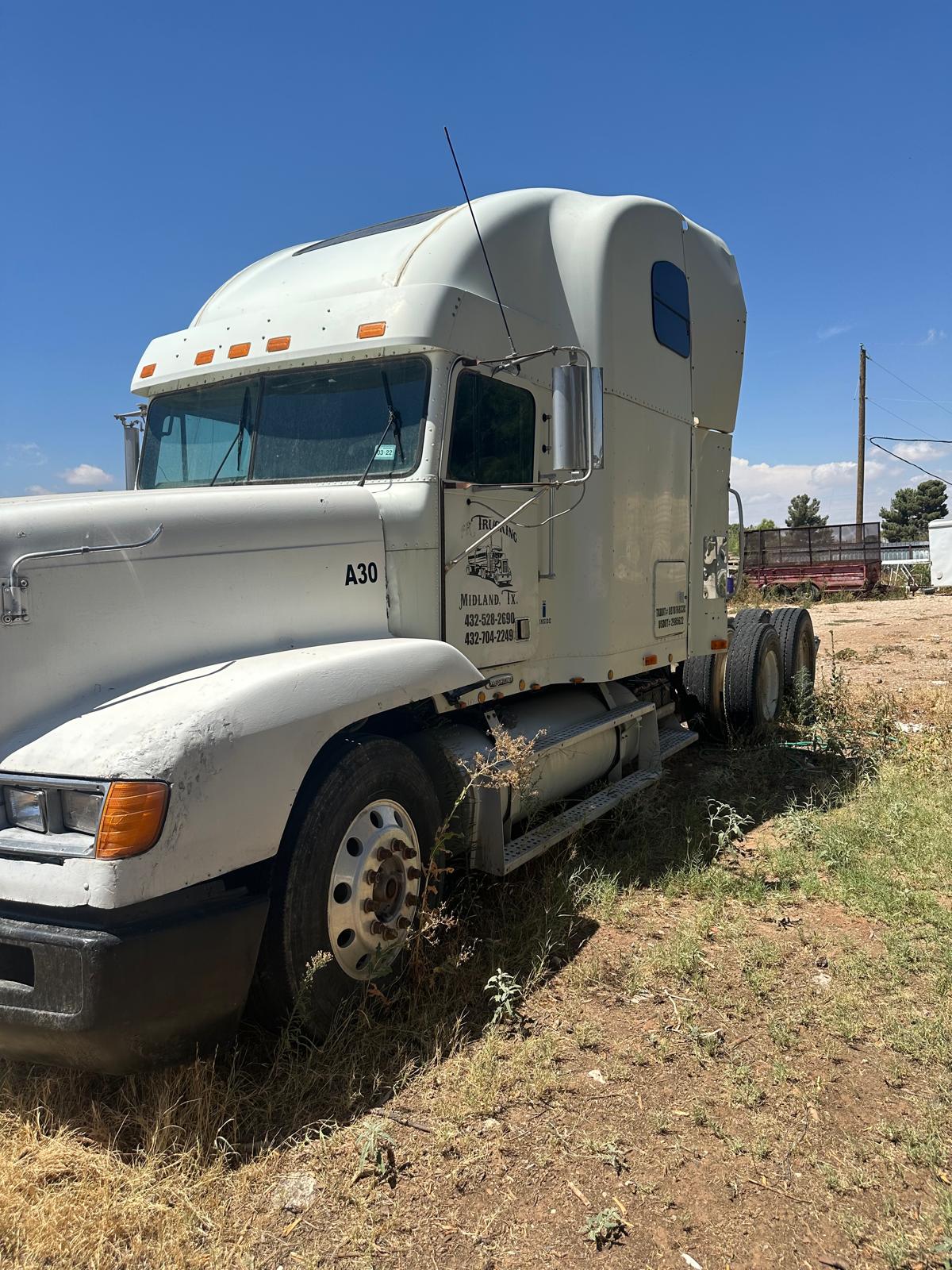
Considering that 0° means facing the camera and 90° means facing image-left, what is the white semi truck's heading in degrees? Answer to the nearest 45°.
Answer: approximately 45°

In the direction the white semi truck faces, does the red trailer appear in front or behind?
behind

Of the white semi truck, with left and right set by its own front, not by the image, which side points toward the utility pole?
back
